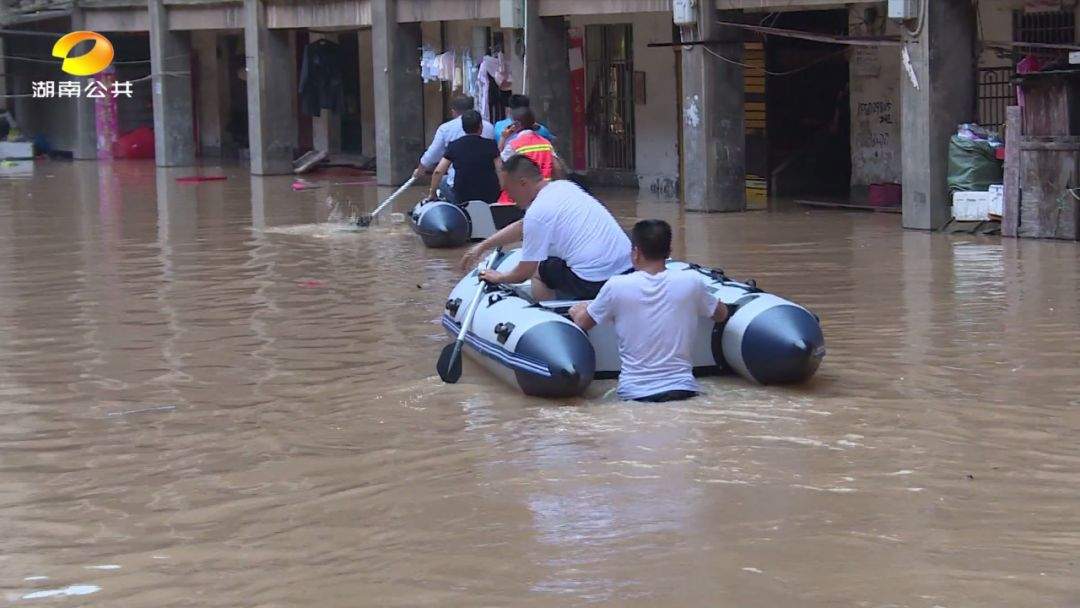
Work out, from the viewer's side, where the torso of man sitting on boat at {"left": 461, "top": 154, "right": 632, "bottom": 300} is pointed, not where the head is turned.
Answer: to the viewer's left

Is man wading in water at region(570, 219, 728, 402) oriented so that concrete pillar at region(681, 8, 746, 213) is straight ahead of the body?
yes

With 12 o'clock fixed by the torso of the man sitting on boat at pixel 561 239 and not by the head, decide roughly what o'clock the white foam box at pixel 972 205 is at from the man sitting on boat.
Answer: The white foam box is roughly at 4 o'clock from the man sitting on boat.

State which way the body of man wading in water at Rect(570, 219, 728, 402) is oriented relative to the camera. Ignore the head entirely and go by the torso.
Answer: away from the camera

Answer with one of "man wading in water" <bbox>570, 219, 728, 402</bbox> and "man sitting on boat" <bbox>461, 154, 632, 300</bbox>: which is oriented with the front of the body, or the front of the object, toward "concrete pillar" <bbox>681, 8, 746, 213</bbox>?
the man wading in water
